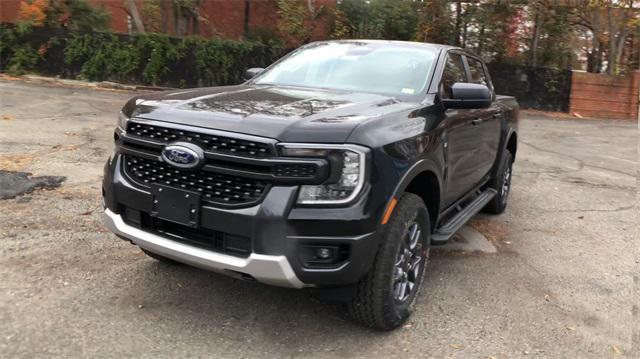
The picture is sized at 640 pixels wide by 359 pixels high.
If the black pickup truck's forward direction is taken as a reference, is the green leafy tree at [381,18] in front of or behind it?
behind

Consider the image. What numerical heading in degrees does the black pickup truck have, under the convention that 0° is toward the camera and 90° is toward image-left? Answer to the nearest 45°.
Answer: approximately 45°

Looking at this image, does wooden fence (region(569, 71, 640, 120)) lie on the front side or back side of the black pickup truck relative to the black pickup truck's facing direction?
on the back side

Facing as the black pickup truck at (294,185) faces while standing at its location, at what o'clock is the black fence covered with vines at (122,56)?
The black fence covered with vines is roughly at 4 o'clock from the black pickup truck.

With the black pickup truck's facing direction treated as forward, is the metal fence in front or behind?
behind

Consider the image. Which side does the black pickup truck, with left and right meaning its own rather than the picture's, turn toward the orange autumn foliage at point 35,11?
right
